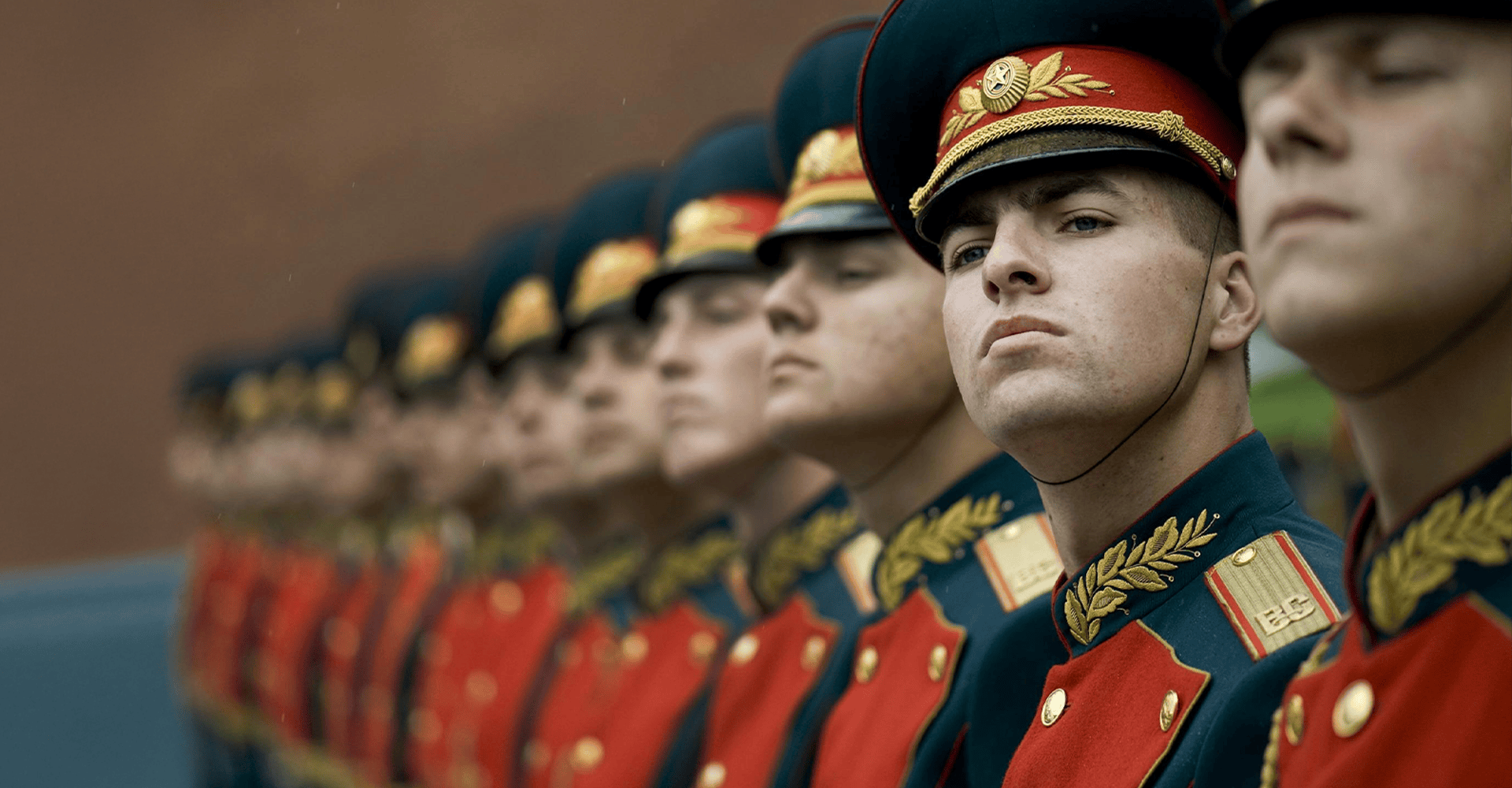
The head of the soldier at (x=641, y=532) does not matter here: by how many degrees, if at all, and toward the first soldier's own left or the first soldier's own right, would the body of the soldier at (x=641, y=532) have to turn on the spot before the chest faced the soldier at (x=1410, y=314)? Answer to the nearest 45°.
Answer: approximately 45° to the first soldier's own left

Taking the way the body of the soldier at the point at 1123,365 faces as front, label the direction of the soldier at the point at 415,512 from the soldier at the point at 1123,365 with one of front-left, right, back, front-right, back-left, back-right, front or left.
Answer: right

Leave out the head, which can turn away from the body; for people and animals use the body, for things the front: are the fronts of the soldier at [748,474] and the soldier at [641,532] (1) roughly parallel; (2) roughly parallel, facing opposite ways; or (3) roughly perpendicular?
roughly parallel

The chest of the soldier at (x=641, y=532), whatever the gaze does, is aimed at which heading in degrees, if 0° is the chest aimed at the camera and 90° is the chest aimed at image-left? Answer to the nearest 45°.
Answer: approximately 45°

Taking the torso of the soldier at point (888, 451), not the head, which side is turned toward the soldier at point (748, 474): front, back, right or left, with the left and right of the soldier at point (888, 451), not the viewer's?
right

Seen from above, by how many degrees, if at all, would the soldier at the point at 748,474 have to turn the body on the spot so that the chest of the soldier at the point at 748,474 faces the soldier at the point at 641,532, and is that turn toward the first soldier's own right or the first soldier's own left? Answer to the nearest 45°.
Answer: approximately 90° to the first soldier's own right

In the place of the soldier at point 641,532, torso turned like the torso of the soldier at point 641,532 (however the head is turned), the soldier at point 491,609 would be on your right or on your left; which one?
on your right

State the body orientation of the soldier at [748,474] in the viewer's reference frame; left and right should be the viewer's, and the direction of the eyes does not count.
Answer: facing the viewer and to the left of the viewer

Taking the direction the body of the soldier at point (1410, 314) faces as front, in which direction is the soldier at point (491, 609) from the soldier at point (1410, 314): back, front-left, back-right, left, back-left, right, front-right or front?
right

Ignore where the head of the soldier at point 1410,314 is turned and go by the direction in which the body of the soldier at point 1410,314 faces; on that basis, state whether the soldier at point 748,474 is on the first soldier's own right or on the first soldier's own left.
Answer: on the first soldier's own right

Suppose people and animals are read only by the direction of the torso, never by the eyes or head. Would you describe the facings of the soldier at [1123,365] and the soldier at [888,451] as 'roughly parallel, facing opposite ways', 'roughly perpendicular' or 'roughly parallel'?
roughly parallel

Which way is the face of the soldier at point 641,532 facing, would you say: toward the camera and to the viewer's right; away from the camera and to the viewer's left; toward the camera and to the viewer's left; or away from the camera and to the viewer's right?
toward the camera and to the viewer's left

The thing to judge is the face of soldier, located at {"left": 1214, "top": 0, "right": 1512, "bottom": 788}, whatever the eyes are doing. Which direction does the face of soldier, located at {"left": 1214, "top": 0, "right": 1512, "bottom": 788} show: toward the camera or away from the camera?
toward the camera

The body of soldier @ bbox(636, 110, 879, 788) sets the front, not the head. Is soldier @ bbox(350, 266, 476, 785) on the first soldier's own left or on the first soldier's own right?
on the first soldier's own right

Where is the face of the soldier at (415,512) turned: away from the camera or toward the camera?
toward the camera

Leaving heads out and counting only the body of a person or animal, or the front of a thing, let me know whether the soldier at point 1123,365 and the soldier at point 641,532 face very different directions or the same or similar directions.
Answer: same or similar directions

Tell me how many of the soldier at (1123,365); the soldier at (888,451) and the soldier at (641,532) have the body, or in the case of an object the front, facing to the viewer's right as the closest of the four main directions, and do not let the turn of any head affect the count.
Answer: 0
